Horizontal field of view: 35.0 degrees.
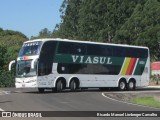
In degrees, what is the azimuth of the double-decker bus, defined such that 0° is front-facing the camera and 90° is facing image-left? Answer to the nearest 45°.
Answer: approximately 45°
